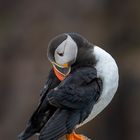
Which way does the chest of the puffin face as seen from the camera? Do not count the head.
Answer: to the viewer's right
